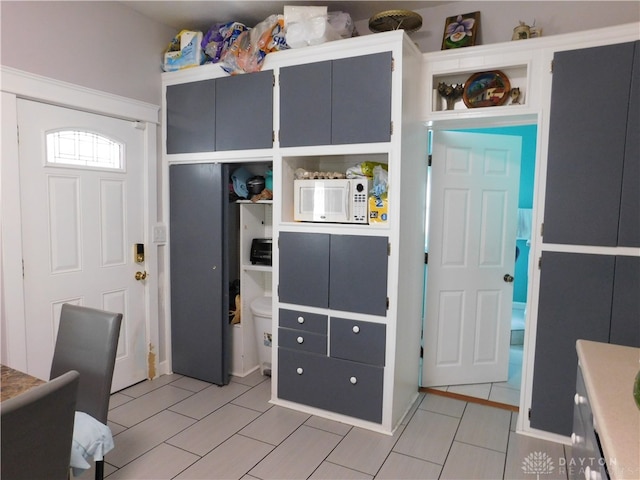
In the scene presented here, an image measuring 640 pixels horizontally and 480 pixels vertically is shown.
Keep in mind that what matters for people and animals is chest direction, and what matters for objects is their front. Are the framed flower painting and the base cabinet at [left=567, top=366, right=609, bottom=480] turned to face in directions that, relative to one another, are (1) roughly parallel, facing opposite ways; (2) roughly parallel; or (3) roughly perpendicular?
roughly perpendicular

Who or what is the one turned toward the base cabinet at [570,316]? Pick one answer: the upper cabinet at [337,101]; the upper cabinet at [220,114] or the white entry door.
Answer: the white entry door

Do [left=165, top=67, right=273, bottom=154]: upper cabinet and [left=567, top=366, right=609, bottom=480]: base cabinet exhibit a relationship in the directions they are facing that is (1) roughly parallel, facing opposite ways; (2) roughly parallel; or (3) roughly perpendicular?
roughly perpendicular

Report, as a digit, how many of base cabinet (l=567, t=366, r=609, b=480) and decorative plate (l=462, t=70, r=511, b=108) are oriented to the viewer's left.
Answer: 1

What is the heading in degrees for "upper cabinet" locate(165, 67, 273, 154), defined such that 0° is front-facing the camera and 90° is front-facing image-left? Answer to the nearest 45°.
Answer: approximately 45°

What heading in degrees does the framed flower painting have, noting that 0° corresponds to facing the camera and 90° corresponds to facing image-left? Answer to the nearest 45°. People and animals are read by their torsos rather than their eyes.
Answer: approximately 0°

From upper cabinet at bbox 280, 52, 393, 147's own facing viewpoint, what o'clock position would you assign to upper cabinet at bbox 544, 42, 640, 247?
upper cabinet at bbox 544, 42, 640, 247 is roughly at 8 o'clock from upper cabinet at bbox 280, 52, 393, 147.

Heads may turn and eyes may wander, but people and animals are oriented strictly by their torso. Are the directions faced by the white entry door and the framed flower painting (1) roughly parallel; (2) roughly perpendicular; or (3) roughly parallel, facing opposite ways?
roughly perpendicular

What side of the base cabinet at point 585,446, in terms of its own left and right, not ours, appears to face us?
left
